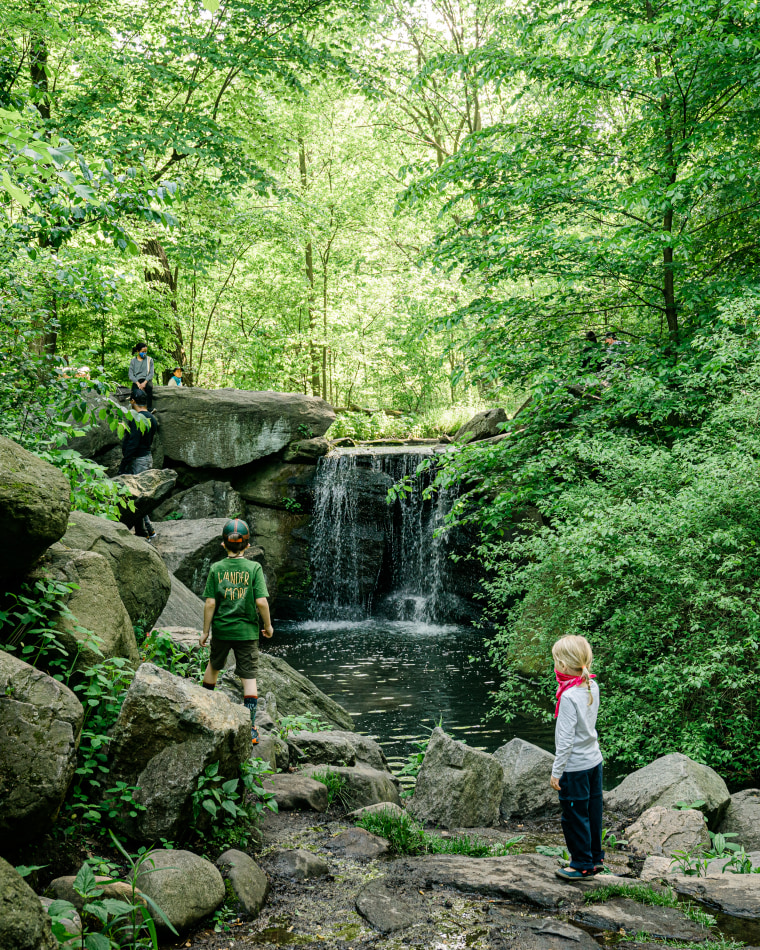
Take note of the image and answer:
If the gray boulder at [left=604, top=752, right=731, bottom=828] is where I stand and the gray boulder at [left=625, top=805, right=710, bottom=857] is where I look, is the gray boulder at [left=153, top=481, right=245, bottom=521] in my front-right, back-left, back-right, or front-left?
back-right

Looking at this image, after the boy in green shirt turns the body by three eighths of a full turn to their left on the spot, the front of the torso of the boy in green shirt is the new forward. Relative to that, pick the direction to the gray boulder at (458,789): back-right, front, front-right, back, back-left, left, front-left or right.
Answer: back-left

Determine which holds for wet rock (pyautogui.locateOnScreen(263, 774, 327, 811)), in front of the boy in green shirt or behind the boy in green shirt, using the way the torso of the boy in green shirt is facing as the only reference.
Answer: behind

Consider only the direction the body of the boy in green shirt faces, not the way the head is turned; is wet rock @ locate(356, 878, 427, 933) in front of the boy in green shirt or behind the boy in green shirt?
behind

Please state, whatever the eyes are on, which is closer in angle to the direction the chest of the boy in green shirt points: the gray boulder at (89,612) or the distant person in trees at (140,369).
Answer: the distant person in trees

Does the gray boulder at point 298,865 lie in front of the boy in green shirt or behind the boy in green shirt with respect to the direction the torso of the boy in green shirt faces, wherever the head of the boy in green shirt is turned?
behind

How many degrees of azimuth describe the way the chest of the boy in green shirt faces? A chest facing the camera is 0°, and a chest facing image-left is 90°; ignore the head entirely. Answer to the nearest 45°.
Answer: approximately 180°

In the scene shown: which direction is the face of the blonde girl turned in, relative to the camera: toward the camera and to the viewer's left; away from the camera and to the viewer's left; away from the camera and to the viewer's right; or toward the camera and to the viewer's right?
away from the camera and to the viewer's left

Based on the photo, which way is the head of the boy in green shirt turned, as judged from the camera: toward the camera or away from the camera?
away from the camera
